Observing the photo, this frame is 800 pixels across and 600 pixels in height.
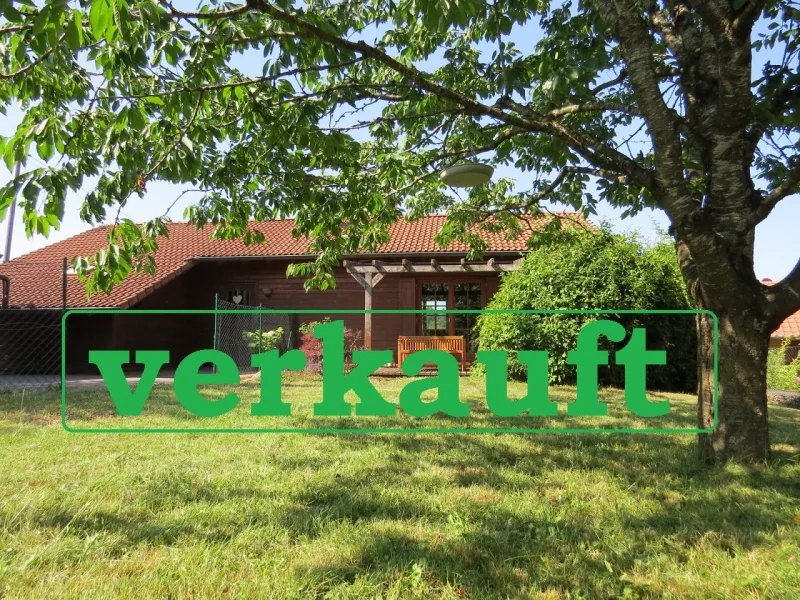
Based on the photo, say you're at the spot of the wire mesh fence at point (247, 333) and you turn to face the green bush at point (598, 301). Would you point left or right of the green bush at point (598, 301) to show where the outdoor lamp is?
right

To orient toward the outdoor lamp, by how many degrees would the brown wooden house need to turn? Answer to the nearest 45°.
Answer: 0° — it already faces it

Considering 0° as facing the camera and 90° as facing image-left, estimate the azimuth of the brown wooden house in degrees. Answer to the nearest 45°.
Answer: approximately 0°

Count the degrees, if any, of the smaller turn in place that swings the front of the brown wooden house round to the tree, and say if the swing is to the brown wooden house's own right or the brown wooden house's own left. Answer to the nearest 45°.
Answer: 0° — it already faces it

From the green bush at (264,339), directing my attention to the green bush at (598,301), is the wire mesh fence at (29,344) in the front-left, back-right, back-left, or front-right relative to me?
back-right
